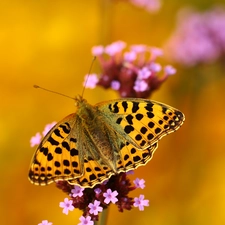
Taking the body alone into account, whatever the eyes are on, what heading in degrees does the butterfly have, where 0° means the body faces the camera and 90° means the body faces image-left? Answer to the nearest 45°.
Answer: approximately 135°

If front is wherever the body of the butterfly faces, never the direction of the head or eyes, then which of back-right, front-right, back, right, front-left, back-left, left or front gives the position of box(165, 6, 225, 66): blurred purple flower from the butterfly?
right
